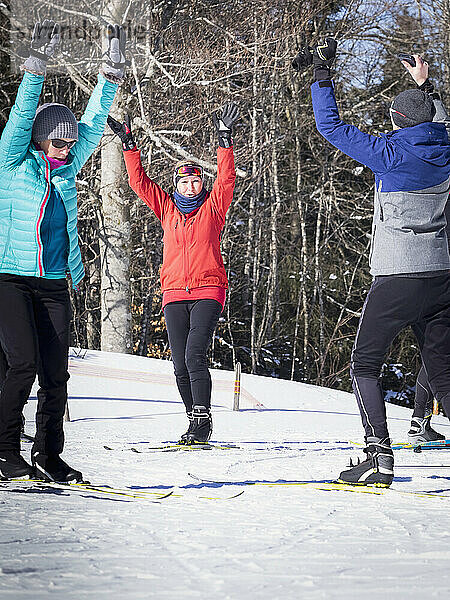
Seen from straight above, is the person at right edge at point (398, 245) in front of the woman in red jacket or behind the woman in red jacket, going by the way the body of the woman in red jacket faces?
in front

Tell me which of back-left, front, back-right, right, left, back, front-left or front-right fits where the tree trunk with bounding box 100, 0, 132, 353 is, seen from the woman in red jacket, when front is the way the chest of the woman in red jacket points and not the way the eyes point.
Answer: back

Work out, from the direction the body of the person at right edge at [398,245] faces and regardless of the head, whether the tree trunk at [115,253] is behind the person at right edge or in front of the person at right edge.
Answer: in front

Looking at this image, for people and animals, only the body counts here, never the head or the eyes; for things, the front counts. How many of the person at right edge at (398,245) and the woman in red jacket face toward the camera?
1

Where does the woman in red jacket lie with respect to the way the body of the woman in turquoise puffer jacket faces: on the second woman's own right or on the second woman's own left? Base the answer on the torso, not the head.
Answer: on the second woman's own left

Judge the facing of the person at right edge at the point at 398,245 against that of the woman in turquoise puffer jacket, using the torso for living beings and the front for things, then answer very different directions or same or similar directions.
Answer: very different directions

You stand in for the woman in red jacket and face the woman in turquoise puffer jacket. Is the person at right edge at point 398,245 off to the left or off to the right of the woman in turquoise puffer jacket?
left

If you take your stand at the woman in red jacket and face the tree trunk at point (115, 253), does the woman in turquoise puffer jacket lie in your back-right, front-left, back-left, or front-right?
back-left

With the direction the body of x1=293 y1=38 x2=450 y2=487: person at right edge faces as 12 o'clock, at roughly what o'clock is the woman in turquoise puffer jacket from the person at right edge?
The woman in turquoise puffer jacket is roughly at 10 o'clock from the person at right edge.

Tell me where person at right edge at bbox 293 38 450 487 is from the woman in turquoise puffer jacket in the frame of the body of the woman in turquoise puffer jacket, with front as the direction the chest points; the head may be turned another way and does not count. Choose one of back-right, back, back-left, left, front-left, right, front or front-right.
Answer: front-left

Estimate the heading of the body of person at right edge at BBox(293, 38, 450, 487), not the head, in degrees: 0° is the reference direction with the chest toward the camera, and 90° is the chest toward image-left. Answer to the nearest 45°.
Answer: approximately 135°

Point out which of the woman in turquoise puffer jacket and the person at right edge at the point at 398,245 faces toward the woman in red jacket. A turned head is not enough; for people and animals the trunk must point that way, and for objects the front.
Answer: the person at right edge

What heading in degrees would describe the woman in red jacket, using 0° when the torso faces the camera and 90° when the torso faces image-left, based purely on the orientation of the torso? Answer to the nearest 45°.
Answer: approximately 0°

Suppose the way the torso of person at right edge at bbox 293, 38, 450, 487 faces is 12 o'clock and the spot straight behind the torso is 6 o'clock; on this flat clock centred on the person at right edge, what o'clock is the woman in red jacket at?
The woman in red jacket is roughly at 12 o'clock from the person at right edge.
